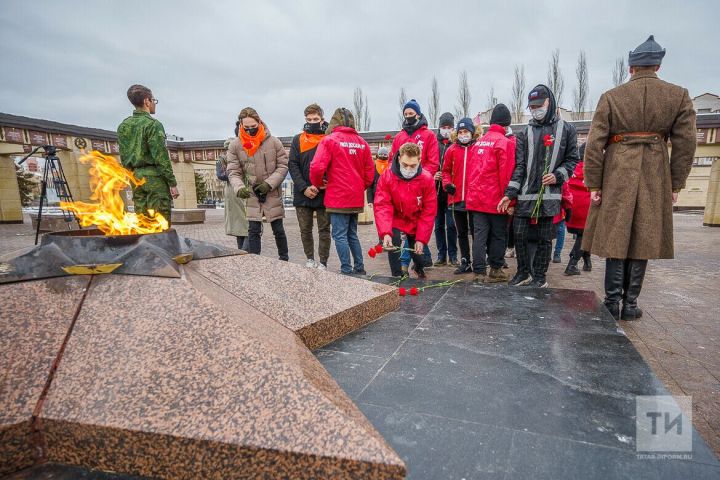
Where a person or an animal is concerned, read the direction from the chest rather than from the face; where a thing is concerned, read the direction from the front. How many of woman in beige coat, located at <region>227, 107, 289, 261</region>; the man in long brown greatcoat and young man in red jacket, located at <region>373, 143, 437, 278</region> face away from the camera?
1

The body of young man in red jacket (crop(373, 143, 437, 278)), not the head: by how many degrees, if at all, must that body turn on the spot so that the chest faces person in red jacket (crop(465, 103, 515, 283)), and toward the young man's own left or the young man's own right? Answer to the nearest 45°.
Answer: approximately 90° to the young man's own left

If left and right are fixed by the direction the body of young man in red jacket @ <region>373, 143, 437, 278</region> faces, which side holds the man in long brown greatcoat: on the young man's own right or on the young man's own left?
on the young man's own left

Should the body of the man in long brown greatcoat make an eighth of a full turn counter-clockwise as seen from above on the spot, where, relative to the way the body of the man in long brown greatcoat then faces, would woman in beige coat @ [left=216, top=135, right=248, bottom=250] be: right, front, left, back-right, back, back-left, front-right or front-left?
front-left

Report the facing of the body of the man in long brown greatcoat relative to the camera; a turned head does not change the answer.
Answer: away from the camera

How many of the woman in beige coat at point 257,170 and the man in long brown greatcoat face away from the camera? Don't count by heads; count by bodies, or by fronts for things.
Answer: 1

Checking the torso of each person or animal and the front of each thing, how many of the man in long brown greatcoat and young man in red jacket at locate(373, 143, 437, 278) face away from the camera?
1

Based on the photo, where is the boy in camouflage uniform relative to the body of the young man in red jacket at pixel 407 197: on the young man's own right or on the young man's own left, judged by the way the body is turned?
on the young man's own right

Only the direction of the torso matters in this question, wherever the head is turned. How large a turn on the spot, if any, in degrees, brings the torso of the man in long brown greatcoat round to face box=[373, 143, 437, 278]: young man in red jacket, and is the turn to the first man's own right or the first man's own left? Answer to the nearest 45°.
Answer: approximately 90° to the first man's own left

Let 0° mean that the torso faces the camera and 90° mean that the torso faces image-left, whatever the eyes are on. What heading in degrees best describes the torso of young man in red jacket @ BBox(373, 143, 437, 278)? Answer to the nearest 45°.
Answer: approximately 0°

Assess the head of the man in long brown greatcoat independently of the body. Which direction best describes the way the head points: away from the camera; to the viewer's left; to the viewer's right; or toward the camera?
away from the camera
